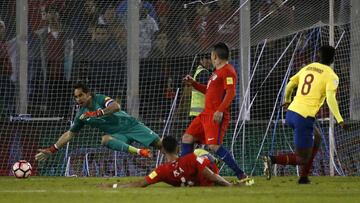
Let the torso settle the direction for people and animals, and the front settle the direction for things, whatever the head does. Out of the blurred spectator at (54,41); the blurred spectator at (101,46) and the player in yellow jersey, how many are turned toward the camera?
2

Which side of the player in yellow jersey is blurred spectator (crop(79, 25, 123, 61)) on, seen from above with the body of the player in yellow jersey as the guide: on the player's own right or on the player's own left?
on the player's own left

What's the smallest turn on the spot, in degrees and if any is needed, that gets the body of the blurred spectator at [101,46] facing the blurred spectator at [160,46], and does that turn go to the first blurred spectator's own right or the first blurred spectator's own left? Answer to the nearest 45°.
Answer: approximately 90° to the first blurred spectator's own left

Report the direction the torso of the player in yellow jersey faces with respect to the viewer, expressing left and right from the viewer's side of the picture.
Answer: facing away from the viewer and to the right of the viewer

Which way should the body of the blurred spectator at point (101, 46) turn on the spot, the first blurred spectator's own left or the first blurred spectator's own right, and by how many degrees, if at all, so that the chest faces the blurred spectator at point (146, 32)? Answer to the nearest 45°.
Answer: approximately 90° to the first blurred spectator's own left

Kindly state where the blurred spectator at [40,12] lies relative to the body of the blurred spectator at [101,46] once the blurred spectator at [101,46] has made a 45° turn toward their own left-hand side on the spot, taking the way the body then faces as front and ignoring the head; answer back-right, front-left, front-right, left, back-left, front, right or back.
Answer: back-right

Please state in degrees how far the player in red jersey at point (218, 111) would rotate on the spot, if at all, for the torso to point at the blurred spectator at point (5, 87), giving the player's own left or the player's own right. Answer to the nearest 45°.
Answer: approximately 90° to the player's own right

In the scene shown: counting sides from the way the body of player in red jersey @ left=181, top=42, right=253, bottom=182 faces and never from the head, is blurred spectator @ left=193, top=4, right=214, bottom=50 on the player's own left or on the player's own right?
on the player's own right

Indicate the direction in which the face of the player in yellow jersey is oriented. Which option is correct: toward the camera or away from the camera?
away from the camera
